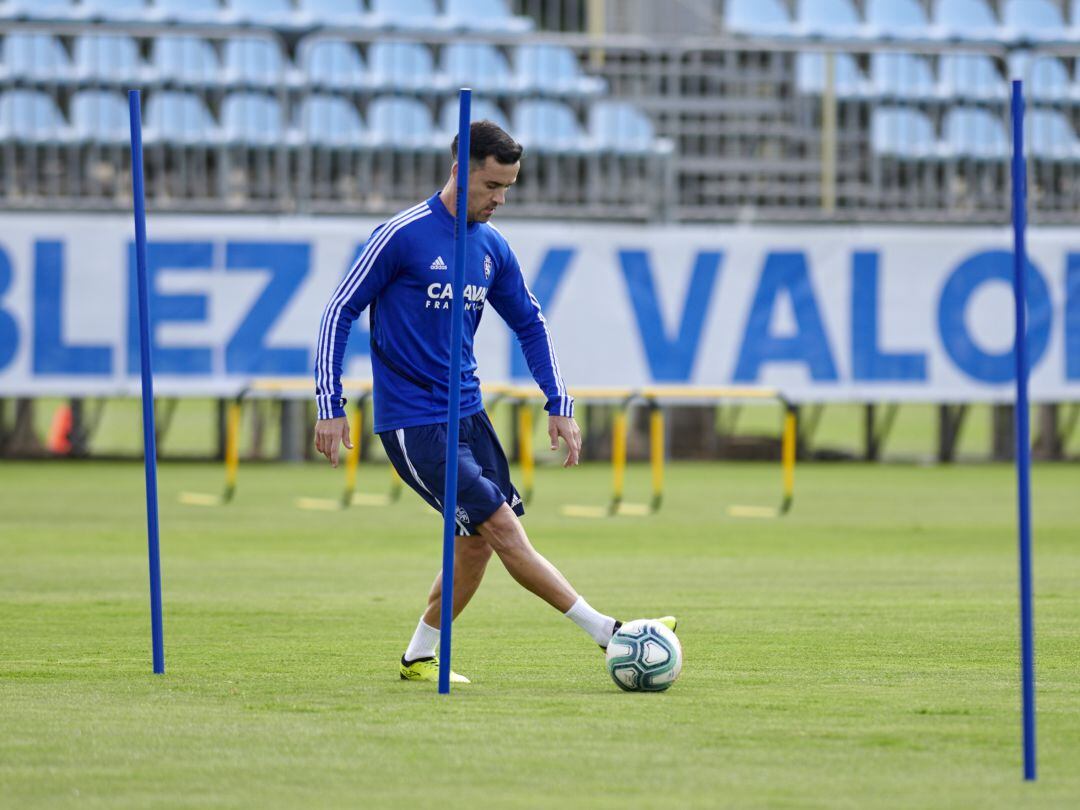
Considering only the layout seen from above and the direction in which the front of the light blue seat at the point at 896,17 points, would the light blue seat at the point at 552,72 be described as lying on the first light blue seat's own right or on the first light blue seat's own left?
on the first light blue seat's own right

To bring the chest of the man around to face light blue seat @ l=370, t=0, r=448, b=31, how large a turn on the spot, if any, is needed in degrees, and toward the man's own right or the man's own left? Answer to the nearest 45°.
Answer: approximately 135° to the man's own left

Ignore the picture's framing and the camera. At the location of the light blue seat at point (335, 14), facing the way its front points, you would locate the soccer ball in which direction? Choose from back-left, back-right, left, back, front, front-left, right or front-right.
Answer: front

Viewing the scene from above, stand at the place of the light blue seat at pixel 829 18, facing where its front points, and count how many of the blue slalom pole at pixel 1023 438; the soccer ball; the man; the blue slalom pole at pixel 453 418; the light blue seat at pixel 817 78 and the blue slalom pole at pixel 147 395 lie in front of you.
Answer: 6

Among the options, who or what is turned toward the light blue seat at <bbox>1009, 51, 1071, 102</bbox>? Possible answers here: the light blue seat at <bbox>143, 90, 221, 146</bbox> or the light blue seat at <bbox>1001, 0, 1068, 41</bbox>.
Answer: the light blue seat at <bbox>1001, 0, 1068, 41</bbox>

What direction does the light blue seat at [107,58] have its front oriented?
toward the camera

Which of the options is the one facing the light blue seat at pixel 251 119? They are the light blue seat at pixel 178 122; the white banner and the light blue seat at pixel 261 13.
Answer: the light blue seat at pixel 261 13

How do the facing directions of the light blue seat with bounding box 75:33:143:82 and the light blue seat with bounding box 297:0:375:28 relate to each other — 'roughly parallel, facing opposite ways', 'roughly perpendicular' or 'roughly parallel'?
roughly parallel

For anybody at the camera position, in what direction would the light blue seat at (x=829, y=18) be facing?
facing the viewer

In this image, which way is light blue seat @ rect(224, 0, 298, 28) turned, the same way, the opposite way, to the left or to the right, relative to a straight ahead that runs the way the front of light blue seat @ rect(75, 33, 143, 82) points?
the same way

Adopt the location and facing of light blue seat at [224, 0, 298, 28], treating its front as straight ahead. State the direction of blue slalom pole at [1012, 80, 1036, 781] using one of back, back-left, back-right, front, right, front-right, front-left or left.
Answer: front

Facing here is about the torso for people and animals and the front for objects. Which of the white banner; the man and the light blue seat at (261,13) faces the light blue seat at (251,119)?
the light blue seat at (261,13)

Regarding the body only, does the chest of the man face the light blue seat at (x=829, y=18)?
no

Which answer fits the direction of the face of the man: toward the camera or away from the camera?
toward the camera

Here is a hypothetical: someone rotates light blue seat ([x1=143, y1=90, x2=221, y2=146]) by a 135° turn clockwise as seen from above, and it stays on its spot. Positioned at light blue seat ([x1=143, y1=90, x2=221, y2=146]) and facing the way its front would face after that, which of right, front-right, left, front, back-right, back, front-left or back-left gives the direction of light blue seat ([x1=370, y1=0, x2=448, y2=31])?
right

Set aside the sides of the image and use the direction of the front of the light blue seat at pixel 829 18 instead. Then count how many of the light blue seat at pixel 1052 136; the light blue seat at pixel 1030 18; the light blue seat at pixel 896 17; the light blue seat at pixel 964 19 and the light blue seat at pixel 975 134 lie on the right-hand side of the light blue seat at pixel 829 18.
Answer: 0

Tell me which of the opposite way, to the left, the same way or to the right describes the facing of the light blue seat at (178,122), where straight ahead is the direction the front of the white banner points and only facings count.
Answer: the same way

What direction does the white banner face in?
toward the camera

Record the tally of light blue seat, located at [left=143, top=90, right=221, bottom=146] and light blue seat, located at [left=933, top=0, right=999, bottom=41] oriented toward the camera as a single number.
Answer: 2

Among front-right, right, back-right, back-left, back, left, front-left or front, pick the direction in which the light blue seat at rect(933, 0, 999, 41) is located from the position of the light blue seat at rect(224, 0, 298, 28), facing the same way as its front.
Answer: left

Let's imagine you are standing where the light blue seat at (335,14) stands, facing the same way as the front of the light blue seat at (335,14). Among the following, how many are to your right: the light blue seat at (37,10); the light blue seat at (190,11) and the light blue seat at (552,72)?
2

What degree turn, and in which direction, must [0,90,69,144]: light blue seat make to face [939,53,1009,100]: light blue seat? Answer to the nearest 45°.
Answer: approximately 90° to its left
